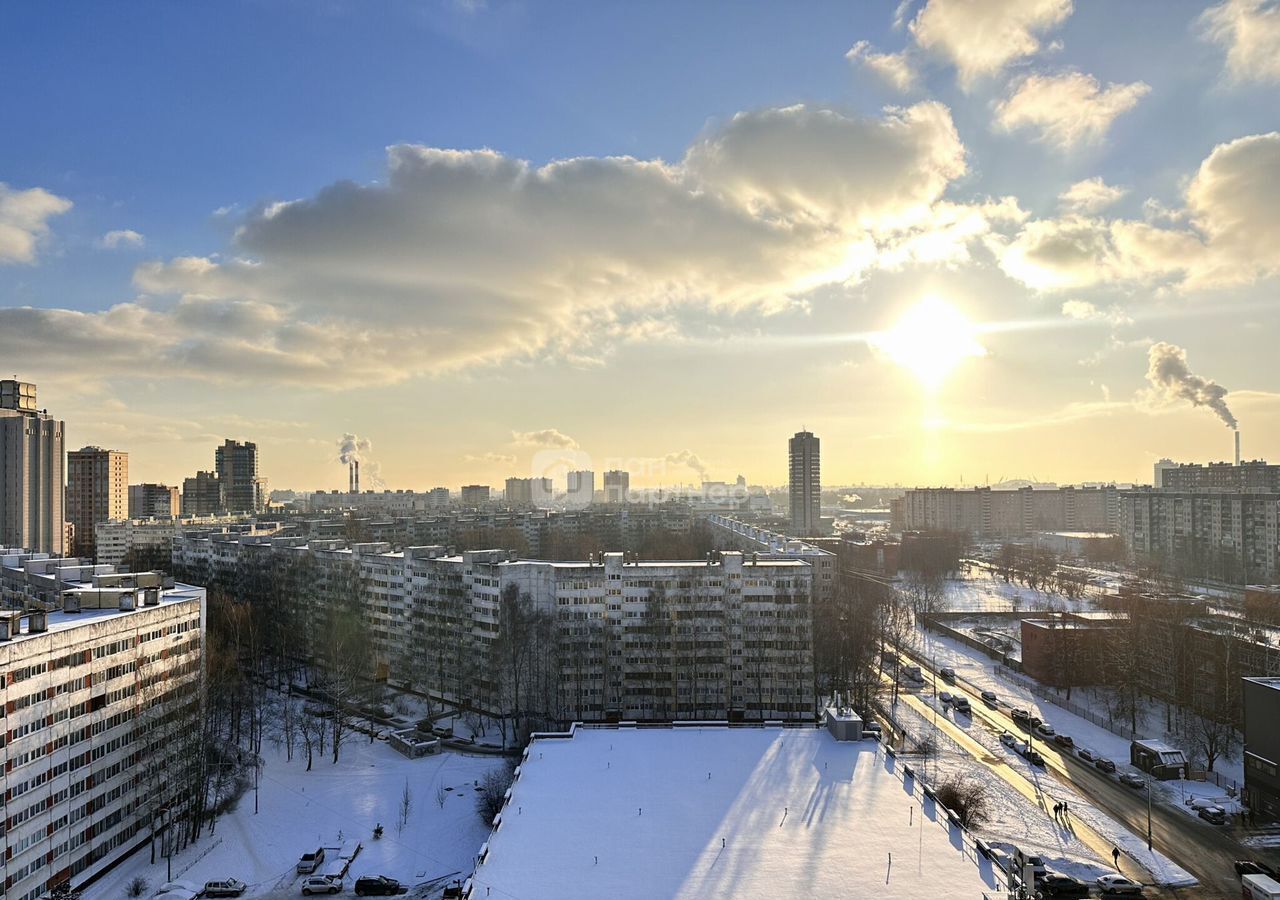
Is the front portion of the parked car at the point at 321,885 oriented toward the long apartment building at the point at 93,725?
no

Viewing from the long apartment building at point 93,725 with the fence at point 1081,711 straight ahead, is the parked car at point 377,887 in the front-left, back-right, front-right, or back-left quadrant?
front-right
